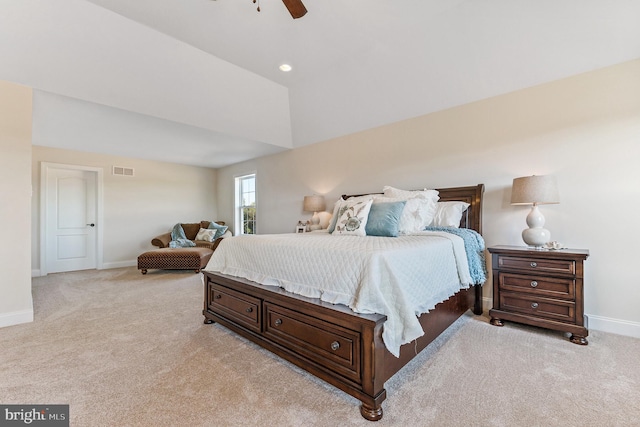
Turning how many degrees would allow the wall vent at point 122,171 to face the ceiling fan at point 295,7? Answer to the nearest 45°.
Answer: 0° — it already faces it

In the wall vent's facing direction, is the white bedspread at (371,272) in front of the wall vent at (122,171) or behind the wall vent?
in front

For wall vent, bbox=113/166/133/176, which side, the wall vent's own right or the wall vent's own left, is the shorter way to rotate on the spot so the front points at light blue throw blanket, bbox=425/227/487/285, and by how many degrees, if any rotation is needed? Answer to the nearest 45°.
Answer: approximately 45° to the wall vent's own left

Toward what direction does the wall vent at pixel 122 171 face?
toward the camera

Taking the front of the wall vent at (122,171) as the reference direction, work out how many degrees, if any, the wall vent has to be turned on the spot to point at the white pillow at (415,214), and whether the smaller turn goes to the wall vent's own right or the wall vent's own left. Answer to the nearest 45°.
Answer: approximately 45° to the wall vent's own left

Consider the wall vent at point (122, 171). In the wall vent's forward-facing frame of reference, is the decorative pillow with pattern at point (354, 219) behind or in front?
in front

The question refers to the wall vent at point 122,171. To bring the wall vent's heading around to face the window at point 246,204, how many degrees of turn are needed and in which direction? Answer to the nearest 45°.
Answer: approximately 90° to its left

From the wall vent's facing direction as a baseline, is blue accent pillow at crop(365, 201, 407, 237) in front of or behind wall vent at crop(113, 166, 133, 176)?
in front

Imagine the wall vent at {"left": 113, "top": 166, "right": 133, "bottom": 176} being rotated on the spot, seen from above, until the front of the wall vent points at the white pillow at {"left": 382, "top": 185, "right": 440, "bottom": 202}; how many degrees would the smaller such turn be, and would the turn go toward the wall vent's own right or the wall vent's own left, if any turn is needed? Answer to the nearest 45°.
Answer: approximately 45° to the wall vent's own left
